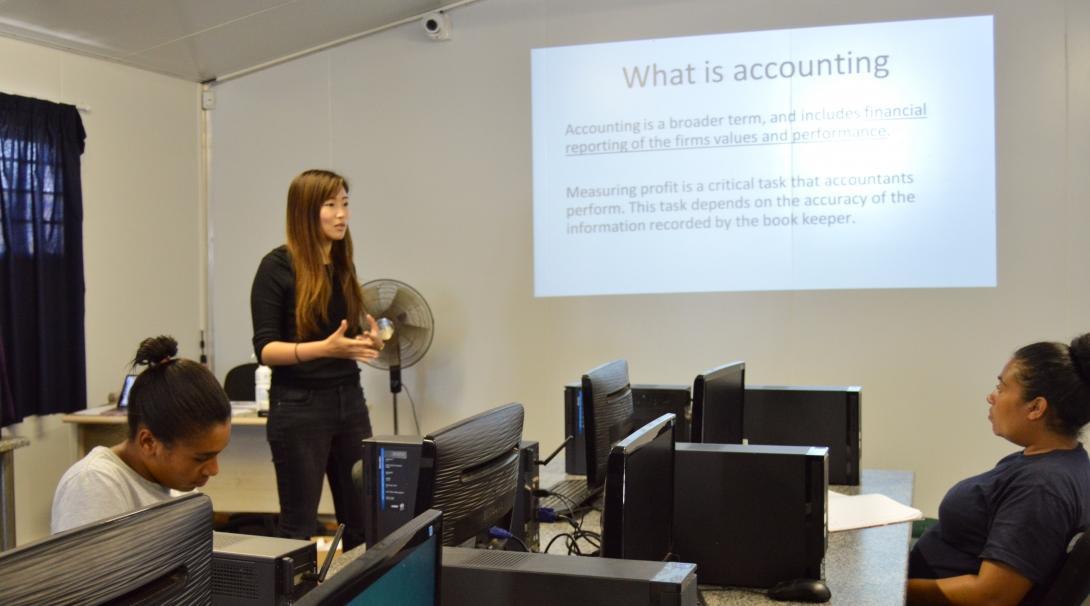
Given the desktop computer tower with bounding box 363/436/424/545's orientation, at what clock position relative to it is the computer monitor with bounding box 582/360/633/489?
The computer monitor is roughly at 7 o'clock from the desktop computer tower.

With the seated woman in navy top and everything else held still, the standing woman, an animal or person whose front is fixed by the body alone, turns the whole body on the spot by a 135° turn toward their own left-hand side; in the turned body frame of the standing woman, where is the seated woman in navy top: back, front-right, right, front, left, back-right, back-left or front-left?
back-right

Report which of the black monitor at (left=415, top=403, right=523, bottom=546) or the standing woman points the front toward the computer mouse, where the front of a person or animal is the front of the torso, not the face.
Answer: the standing woman

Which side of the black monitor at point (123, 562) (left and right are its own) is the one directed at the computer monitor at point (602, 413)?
right

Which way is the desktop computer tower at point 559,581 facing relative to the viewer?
to the viewer's right

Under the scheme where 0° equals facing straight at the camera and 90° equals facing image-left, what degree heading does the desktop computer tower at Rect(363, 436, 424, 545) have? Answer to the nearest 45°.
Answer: approximately 45°

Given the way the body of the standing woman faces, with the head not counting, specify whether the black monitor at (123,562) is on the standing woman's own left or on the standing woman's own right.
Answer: on the standing woman's own right

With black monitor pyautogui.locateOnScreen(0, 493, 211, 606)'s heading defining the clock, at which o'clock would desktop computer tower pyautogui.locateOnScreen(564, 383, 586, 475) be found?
The desktop computer tower is roughly at 3 o'clock from the black monitor.

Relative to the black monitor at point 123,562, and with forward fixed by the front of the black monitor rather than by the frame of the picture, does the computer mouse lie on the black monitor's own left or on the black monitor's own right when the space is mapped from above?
on the black monitor's own right

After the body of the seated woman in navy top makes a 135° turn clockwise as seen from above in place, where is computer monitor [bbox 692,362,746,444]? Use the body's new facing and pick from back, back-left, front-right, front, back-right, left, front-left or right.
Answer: back-left

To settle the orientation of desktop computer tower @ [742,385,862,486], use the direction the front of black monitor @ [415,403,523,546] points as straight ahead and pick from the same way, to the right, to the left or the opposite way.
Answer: the opposite way

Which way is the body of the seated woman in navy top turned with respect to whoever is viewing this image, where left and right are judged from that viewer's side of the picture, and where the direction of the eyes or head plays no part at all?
facing to the left of the viewer

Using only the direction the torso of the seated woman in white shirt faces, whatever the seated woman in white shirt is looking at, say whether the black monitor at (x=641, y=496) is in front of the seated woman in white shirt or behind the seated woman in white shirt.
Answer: in front

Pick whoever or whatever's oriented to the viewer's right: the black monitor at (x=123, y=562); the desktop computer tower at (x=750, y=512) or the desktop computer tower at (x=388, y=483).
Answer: the desktop computer tower at (x=750, y=512)

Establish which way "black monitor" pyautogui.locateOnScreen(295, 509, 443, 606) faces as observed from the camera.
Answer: facing the viewer and to the right of the viewer
